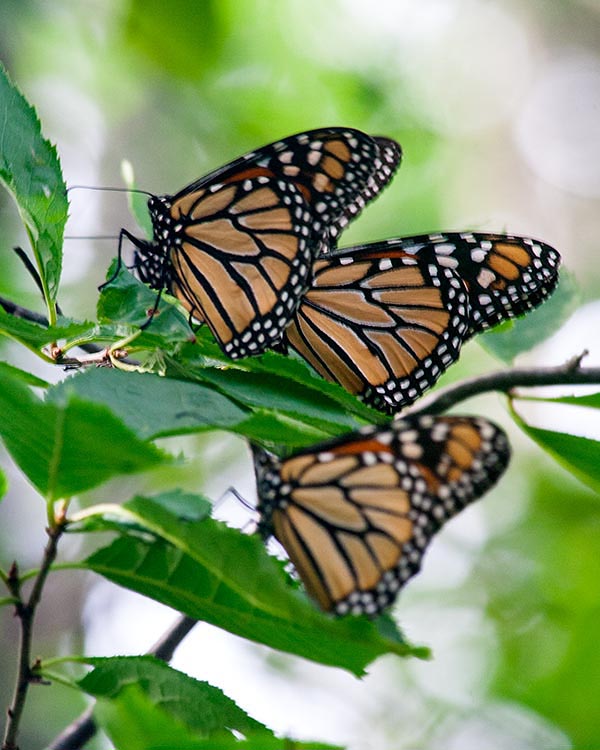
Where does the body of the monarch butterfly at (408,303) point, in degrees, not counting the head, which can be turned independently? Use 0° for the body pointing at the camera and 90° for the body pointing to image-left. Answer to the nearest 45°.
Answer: approximately 90°

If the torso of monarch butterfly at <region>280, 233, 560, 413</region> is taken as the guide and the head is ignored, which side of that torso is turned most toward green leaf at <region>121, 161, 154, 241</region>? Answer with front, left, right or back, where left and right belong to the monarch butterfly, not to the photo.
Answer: front

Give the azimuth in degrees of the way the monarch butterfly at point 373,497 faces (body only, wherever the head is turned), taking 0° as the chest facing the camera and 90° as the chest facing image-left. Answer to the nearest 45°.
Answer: approximately 90°

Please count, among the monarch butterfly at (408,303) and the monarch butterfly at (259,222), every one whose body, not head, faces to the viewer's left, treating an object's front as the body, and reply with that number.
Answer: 2

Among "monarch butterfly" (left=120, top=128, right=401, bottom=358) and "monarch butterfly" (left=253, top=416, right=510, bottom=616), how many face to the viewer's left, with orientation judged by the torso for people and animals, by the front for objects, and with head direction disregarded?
2

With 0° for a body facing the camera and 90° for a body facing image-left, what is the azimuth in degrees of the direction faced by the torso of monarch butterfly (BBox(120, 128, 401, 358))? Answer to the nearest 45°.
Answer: approximately 90°

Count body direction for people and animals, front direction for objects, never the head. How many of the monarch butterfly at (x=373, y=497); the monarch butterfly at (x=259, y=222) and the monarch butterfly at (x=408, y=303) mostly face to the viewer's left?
3
